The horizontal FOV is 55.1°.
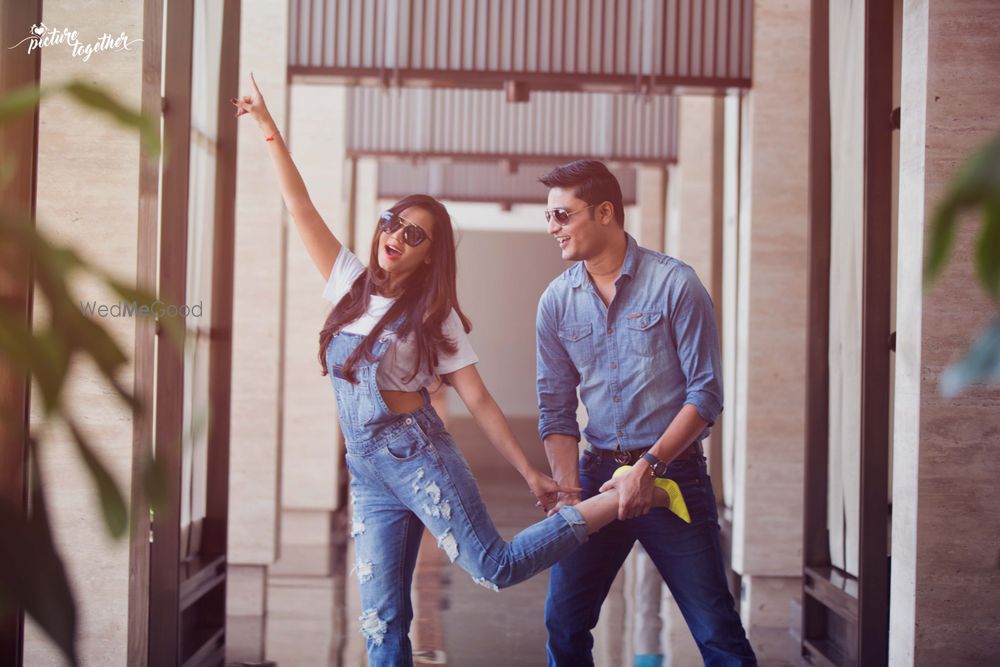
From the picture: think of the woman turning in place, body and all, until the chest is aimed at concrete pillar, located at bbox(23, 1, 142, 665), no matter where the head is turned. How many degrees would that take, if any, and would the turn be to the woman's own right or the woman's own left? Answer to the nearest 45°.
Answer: approximately 90° to the woman's own right

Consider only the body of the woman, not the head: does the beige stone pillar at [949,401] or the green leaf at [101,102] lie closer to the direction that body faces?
the green leaf

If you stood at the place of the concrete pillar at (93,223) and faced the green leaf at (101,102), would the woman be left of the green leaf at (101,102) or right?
left

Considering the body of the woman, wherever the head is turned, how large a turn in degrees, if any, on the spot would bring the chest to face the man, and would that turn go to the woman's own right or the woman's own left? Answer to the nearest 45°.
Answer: approximately 135° to the woman's own left

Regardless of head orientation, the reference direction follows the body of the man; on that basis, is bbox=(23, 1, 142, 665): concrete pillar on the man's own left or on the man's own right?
on the man's own right

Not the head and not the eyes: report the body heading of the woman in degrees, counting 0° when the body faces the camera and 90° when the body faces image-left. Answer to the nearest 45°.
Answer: approximately 45°
